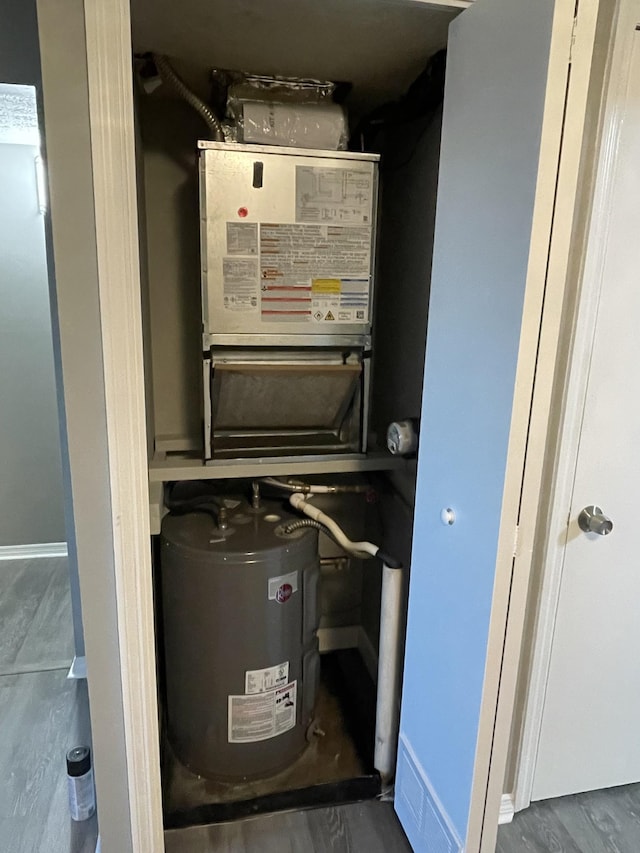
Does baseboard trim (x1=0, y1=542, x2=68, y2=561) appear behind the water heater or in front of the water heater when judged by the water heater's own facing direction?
behind

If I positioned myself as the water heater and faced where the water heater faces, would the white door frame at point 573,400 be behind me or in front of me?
in front

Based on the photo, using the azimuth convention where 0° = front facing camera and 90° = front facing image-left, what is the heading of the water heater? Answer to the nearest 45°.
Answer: approximately 315°

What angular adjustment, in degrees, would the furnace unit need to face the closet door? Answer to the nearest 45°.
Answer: approximately 45° to its left

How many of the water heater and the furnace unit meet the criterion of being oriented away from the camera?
0

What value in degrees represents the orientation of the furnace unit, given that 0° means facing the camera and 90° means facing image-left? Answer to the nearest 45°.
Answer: approximately 0°

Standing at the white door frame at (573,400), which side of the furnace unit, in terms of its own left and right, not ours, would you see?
left
